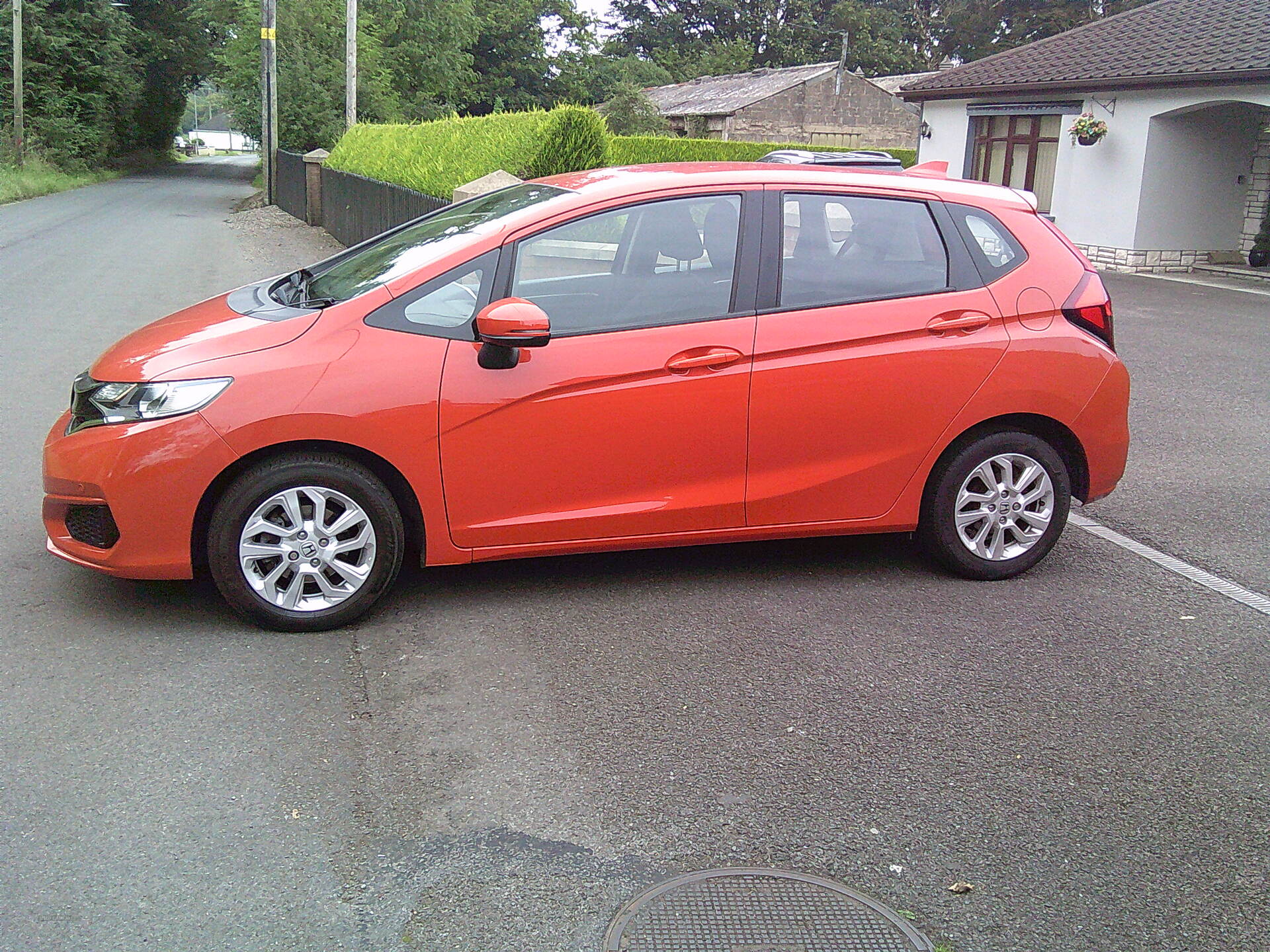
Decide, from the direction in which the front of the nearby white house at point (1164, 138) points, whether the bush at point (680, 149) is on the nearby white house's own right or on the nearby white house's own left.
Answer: on the nearby white house's own right

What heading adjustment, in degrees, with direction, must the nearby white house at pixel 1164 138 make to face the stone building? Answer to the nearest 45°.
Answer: approximately 90° to its right

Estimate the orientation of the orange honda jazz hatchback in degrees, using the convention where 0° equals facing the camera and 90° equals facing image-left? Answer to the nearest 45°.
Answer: approximately 90°

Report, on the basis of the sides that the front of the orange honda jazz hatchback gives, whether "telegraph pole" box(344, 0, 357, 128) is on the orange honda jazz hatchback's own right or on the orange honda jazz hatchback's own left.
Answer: on the orange honda jazz hatchback's own right

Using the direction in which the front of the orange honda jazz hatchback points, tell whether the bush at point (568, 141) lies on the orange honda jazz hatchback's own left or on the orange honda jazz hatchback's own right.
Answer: on the orange honda jazz hatchback's own right

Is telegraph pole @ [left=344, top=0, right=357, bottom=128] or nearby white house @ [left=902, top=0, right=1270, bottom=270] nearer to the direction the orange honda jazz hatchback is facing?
the telegraph pole

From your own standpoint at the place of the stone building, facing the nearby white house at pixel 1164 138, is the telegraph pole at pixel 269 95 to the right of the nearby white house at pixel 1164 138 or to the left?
right

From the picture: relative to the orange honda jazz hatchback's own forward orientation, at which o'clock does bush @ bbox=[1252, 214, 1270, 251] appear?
The bush is roughly at 4 o'clock from the orange honda jazz hatchback.

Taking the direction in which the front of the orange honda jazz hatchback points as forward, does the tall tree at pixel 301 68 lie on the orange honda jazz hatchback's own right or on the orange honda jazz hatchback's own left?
on the orange honda jazz hatchback's own right

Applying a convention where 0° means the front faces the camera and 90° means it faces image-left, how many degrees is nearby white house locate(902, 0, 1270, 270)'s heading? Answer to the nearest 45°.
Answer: approximately 45°

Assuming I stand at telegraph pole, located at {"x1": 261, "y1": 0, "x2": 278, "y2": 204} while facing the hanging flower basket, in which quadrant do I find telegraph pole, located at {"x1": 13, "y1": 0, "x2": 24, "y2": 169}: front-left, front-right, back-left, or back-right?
back-left

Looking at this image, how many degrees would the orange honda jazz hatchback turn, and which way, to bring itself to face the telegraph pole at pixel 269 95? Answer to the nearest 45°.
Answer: approximately 90° to its right

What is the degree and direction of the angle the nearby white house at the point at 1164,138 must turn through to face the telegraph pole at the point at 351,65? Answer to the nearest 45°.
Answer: approximately 45° to its right
